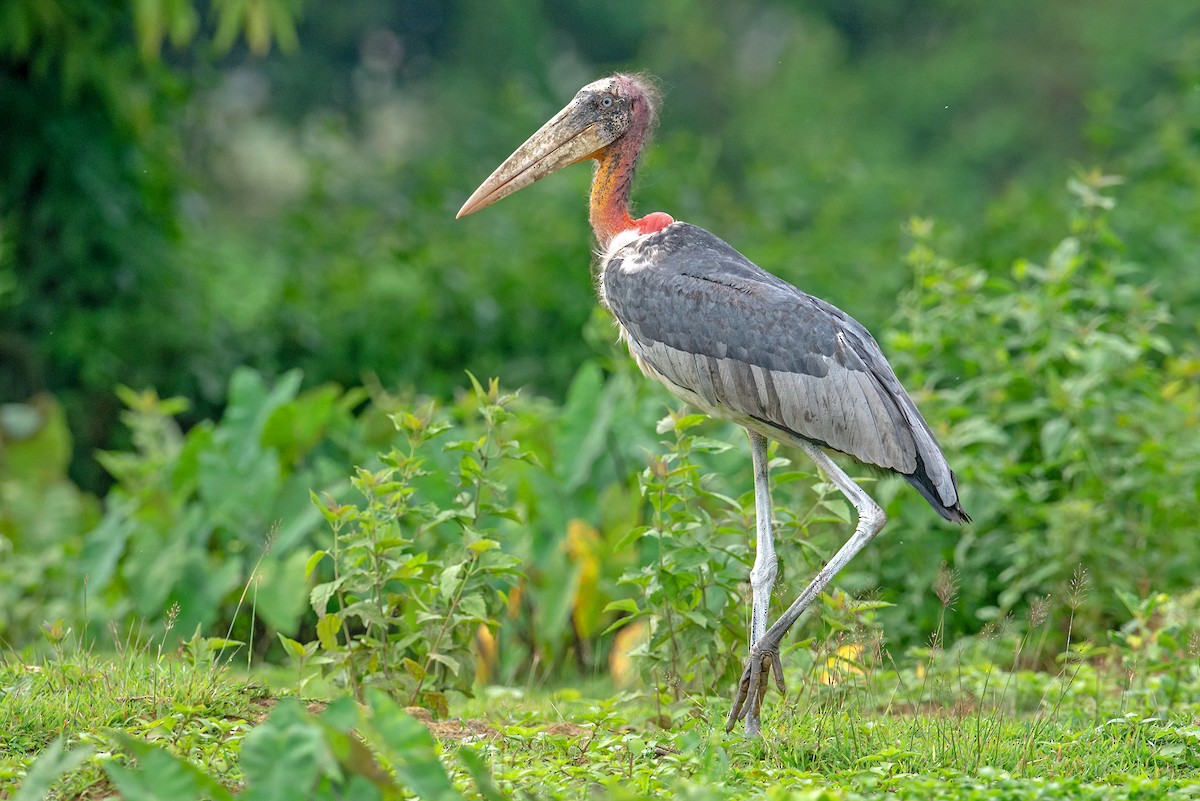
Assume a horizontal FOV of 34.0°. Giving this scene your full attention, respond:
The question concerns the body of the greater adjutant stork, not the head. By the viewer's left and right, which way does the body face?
facing to the left of the viewer

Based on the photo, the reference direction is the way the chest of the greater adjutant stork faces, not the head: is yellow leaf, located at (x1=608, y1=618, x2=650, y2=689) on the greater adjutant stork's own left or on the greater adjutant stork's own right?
on the greater adjutant stork's own right
